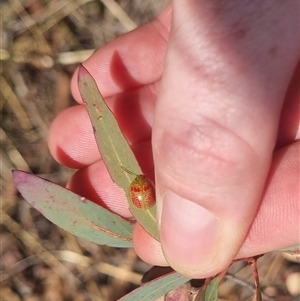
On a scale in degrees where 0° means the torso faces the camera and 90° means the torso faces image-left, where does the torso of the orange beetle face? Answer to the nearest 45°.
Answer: approximately 180°
